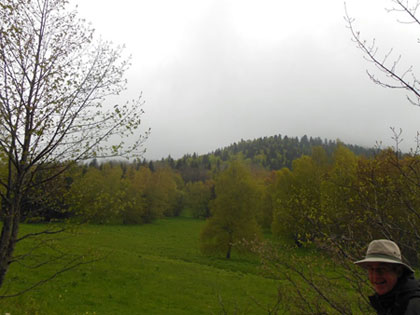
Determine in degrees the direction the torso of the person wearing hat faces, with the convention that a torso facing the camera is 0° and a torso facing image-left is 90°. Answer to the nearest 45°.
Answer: approximately 45°

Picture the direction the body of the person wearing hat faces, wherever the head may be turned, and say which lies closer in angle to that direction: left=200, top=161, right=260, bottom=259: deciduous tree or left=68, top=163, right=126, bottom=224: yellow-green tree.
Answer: the yellow-green tree

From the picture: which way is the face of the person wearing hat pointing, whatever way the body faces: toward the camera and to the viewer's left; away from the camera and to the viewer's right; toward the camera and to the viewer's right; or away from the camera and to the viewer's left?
toward the camera and to the viewer's left

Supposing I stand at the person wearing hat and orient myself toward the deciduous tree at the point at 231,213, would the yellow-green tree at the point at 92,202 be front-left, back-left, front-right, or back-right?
front-left
